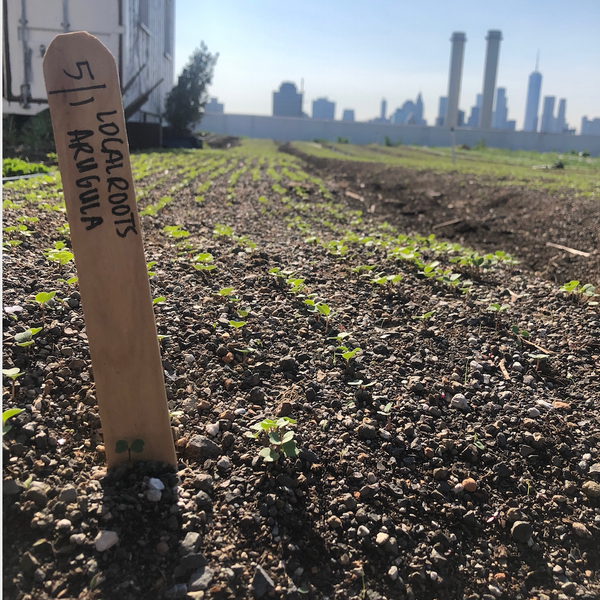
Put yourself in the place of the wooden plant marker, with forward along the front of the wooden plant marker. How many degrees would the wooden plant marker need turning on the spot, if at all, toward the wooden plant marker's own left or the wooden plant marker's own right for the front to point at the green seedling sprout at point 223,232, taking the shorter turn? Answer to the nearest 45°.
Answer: approximately 180°

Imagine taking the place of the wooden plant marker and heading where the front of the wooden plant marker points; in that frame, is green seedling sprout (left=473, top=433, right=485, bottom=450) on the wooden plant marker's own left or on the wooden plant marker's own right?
on the wooden plant marker's own left

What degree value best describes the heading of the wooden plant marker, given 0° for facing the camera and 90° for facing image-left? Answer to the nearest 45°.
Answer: approximately 0°

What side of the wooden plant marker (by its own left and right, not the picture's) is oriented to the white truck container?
back

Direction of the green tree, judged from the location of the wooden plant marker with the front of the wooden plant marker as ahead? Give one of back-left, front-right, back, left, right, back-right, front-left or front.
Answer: back

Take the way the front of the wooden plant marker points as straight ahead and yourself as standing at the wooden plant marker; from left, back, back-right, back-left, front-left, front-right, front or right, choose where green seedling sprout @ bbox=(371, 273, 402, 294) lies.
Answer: back-left

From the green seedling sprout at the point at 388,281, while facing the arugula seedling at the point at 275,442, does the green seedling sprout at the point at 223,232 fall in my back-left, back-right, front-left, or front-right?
back-right
